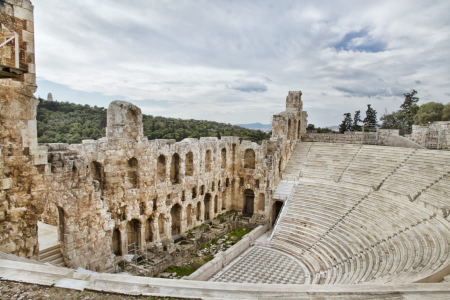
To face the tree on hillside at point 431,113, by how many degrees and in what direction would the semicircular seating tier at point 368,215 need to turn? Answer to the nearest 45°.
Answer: approximately 135° to its right

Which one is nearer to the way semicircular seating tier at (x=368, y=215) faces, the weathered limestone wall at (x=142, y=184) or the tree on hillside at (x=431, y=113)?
the weathered limestone wall

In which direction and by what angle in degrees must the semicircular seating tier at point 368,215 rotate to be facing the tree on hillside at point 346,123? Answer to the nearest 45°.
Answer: approximately 135° to its right

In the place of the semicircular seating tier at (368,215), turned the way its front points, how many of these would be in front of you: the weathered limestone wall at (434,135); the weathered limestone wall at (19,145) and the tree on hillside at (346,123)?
1

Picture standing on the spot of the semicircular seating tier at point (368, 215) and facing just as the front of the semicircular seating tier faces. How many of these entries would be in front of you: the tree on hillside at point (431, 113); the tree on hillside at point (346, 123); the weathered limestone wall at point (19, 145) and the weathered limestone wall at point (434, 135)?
1

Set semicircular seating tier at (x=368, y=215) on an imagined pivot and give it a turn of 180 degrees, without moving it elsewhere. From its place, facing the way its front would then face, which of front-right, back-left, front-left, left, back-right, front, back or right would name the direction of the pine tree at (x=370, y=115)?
front-left

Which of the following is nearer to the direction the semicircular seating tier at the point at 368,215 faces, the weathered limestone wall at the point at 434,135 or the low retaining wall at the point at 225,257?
the low retaining wall

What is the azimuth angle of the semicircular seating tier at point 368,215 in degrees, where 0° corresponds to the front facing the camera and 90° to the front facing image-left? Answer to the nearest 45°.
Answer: approximately 45°

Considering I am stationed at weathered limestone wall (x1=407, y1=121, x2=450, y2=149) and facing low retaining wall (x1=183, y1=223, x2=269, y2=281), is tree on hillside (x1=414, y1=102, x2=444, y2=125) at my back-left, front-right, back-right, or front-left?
back-right

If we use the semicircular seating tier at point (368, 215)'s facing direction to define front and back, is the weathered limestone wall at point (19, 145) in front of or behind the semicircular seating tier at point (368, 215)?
in front
